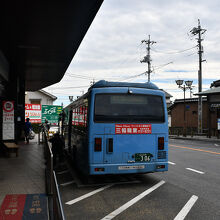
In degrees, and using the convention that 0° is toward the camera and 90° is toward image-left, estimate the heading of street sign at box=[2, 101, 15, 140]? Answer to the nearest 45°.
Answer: approximately 0°

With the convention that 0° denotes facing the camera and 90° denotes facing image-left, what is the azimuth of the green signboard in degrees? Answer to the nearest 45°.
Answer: approximately 0°

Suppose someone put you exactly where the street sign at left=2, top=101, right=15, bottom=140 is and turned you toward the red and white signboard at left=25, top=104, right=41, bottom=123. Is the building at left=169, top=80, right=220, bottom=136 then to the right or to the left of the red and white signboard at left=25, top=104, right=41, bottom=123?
right

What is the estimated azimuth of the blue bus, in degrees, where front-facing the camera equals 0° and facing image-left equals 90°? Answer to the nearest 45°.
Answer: approximately 180°

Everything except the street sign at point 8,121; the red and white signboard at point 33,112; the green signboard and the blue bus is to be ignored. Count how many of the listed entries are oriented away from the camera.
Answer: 1

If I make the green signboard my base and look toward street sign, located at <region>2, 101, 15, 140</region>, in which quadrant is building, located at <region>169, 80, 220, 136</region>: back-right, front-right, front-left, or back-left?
back-left

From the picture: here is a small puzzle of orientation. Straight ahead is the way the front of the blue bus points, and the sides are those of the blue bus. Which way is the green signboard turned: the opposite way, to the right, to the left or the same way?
the opposite way

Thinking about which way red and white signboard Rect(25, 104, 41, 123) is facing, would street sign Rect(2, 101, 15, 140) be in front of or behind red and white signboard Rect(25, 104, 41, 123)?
in front

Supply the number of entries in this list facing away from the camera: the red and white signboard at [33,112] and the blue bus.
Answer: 1
